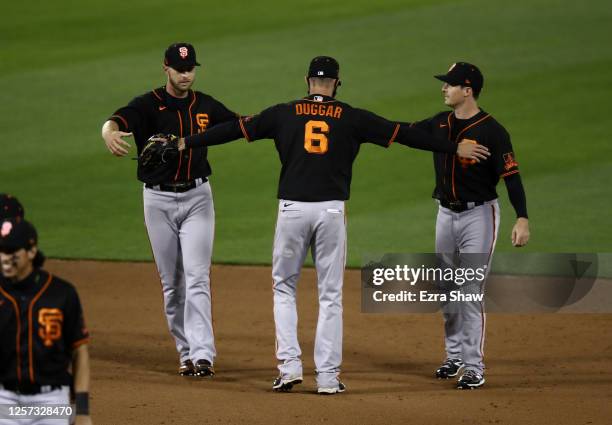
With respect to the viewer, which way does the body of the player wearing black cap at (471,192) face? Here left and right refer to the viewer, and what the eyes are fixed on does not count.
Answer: facing the viewer and to the left of the viewer

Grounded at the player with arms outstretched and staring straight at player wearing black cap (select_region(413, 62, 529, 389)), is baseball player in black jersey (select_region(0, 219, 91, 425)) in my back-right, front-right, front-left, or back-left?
back-right

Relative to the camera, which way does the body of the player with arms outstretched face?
away from the camera

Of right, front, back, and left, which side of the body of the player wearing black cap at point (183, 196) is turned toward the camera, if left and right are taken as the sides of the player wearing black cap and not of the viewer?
front

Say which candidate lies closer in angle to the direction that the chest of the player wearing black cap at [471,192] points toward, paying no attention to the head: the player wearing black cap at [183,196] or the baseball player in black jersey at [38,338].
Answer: the baseball player in black jersey

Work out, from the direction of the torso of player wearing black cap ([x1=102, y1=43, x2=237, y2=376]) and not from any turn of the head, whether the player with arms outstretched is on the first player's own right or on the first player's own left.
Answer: on the first player's own left

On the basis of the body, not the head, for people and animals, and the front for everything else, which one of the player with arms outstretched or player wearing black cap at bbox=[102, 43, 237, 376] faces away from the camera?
the player with arms outstretched

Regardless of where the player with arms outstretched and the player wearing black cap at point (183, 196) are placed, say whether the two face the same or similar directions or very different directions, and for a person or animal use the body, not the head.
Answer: very different directions

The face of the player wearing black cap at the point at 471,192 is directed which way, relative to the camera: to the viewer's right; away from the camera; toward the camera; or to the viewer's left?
to the viewer's left

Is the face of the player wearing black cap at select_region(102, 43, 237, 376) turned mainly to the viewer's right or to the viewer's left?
to the viewer's right

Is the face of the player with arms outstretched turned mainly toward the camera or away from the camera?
away from the camera

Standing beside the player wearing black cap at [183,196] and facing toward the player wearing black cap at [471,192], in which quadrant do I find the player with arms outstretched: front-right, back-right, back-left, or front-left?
front-right

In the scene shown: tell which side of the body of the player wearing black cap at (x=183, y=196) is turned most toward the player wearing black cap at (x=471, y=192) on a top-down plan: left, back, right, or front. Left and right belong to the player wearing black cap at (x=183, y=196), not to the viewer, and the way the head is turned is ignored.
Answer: left

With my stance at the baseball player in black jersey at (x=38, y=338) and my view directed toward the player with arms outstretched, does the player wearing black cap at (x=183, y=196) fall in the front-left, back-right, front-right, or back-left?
front-left

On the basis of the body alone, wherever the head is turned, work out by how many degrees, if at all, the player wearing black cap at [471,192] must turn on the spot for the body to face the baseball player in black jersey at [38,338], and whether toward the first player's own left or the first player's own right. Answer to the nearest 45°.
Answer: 0° — they already face them

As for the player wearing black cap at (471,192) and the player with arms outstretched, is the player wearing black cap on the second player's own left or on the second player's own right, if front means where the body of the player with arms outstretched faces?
on the second player's own right

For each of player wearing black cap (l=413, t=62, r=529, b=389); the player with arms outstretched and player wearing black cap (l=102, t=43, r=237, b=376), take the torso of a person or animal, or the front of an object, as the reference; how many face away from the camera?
1
